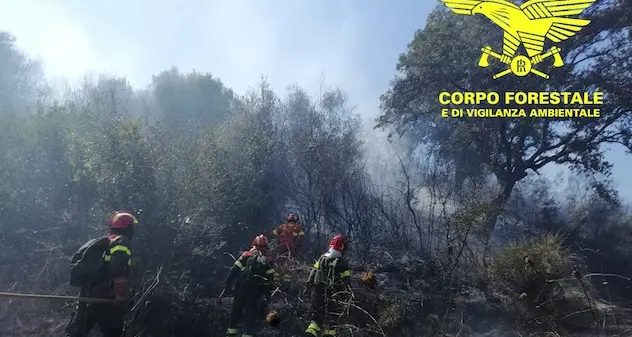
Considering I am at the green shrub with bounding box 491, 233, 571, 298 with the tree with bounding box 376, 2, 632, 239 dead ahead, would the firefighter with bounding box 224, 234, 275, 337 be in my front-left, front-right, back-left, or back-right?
back-left

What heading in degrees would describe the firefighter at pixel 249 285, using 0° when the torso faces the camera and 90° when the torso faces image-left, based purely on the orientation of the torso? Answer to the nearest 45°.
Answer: approximately 180°

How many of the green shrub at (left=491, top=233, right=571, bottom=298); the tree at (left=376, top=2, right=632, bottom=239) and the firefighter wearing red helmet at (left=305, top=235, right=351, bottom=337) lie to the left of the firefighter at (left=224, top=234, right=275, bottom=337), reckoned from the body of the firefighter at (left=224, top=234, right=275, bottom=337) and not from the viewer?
0

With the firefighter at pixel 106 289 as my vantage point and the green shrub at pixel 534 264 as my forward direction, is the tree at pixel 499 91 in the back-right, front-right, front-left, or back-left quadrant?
front-left

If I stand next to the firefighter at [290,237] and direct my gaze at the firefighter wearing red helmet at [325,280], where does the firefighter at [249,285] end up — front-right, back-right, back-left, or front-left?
front-right

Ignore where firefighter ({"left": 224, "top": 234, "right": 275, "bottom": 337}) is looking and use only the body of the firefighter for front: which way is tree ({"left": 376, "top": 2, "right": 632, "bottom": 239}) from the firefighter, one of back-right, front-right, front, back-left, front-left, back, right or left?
front-right

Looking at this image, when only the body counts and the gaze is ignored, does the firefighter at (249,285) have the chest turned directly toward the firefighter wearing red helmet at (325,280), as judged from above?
no

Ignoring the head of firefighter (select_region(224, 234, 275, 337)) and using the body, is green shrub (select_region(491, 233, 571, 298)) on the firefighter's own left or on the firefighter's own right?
on the firefighter's own right

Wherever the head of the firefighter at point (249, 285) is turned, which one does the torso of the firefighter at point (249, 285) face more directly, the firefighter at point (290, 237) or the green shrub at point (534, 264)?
the firefighter

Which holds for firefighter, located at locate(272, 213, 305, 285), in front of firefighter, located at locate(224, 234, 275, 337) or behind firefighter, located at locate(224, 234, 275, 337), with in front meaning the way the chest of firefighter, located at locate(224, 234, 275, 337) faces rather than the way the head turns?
in front

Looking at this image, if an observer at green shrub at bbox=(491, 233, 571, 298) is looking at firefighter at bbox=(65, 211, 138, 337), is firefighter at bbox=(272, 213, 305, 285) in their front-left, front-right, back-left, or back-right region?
front-right

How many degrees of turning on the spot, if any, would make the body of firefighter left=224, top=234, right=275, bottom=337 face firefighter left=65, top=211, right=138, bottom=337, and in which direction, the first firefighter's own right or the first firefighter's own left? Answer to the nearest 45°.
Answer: approximately 135° to the first firefighter's own left
